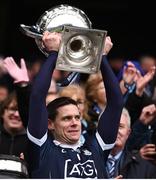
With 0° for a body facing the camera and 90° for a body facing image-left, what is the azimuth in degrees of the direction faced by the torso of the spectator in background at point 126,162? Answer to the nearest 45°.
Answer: approximately 45°
